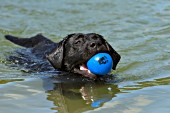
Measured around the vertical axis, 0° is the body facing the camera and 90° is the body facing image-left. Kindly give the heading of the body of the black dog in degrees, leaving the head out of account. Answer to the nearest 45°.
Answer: approximately 315°
